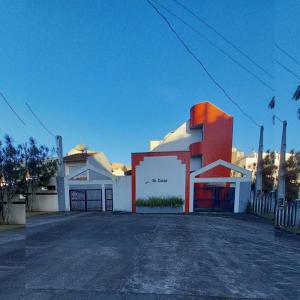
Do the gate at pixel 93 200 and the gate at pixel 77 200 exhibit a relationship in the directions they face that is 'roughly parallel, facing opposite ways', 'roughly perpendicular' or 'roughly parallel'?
roughly parallel

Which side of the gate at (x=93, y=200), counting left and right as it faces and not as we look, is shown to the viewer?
front

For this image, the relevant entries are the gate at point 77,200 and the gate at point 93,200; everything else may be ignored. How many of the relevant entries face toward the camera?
2
